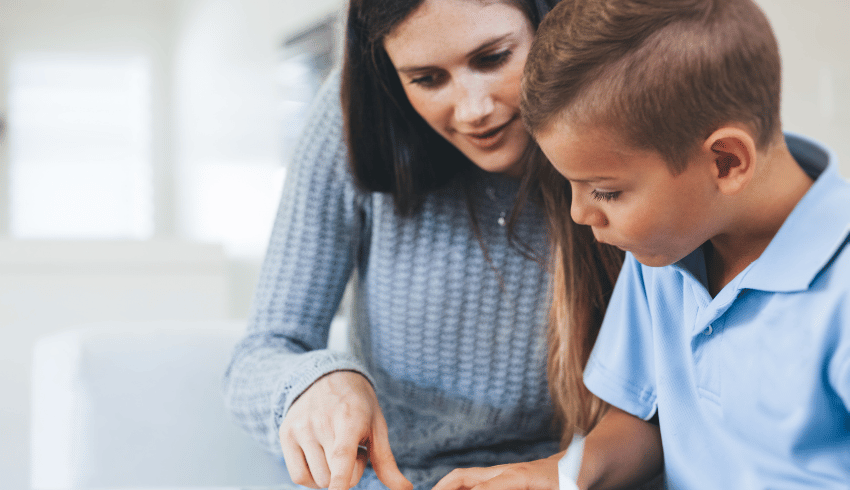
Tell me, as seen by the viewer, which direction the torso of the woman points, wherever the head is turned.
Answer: toward the camera

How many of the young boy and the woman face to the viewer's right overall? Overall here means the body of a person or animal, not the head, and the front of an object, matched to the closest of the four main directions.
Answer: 0

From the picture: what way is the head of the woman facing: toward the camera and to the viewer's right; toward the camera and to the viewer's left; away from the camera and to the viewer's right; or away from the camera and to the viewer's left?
toward the camera and to the viewer's right

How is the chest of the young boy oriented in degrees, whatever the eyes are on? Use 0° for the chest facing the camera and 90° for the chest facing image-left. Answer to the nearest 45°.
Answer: approximately 45°
